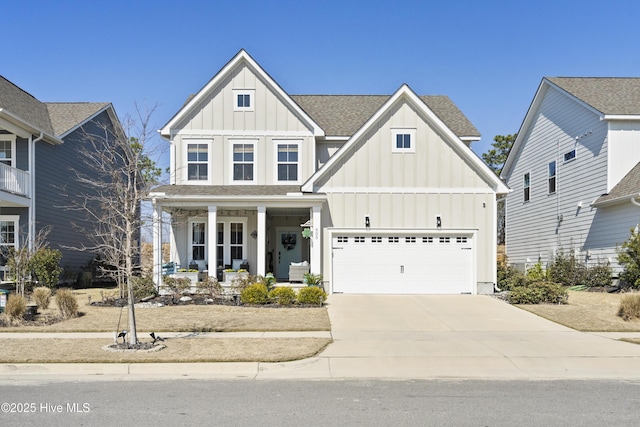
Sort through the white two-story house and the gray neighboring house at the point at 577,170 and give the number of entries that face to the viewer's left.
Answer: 0

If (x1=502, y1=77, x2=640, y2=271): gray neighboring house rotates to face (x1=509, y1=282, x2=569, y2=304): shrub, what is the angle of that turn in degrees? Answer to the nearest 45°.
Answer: approximately 45° to its right

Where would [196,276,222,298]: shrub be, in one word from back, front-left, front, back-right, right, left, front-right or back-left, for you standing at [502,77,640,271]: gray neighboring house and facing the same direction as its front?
right

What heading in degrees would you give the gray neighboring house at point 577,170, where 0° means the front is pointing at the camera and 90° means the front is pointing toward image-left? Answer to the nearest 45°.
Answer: approximately 315°

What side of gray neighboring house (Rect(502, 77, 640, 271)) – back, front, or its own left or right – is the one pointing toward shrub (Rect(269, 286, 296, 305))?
right

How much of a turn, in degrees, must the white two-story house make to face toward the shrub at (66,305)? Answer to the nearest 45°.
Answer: approximately 45° to its right

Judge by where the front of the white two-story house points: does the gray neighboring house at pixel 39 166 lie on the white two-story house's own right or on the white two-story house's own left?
on the white two-story house's own right

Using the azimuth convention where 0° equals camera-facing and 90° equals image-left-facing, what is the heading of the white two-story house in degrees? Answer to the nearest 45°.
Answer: approximately 0°
